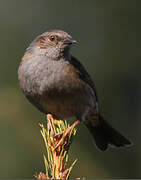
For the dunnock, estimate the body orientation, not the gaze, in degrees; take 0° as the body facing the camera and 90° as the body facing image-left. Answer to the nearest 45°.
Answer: approximately 45°
